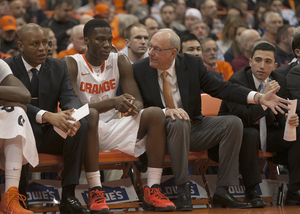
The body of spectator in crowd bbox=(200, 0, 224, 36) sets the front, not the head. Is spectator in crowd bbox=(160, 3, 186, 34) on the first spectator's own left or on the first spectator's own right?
on the first spectator's own right

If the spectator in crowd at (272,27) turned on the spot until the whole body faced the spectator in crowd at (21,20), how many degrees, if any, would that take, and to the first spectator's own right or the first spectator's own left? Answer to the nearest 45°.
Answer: approximately 135° to the first spectator's own right

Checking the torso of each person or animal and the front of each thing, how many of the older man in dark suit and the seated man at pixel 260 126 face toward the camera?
2

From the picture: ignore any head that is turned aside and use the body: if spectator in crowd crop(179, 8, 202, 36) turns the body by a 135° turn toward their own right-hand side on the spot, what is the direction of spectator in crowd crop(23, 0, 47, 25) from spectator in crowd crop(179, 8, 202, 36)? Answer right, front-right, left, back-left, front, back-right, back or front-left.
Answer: front

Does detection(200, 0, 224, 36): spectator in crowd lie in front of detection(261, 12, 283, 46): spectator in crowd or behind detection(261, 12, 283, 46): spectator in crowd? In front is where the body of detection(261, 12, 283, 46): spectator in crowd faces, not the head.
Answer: behind

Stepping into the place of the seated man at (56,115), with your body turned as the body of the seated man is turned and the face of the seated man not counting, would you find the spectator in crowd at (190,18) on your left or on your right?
on your left

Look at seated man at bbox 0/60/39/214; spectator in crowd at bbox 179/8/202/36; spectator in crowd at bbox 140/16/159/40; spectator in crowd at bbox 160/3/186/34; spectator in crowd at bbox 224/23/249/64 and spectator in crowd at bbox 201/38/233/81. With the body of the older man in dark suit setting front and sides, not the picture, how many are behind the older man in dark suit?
5

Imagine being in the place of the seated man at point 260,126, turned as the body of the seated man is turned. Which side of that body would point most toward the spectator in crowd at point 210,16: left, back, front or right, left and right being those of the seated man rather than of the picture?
back

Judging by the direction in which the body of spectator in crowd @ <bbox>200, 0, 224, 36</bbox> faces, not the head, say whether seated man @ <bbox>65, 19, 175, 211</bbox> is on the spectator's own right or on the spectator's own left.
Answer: on the spectator's own right

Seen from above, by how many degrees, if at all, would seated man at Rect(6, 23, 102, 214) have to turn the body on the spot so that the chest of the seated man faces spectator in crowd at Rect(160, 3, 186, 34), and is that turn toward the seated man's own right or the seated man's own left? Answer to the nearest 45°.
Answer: approximately 180°
